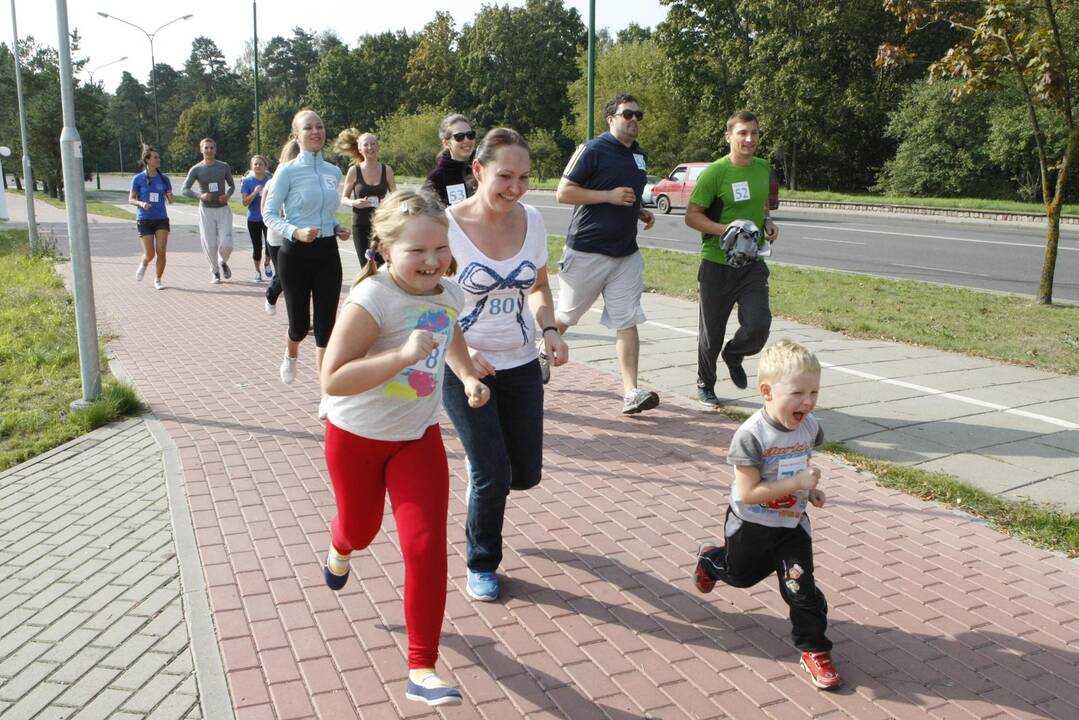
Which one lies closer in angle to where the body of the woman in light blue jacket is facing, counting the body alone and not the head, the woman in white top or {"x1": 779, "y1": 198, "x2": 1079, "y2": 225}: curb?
the woman in white top

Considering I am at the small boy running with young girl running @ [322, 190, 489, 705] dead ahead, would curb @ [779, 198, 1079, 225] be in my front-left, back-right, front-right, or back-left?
back-right

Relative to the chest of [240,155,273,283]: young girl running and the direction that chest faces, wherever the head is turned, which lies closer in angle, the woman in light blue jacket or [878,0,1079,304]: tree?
the woman in light blue jacket

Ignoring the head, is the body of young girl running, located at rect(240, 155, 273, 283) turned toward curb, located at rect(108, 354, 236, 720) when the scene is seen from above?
yes

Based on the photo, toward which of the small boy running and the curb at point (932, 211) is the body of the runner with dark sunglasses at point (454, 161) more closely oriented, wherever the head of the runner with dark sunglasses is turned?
the small boy running

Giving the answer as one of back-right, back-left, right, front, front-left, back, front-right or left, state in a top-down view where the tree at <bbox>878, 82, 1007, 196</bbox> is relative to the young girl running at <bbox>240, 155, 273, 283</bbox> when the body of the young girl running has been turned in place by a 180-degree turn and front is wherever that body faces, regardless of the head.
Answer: front-right

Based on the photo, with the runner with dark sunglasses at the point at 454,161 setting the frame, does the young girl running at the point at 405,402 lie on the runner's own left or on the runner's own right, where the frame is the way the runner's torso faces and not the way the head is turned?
on the runner's own right
